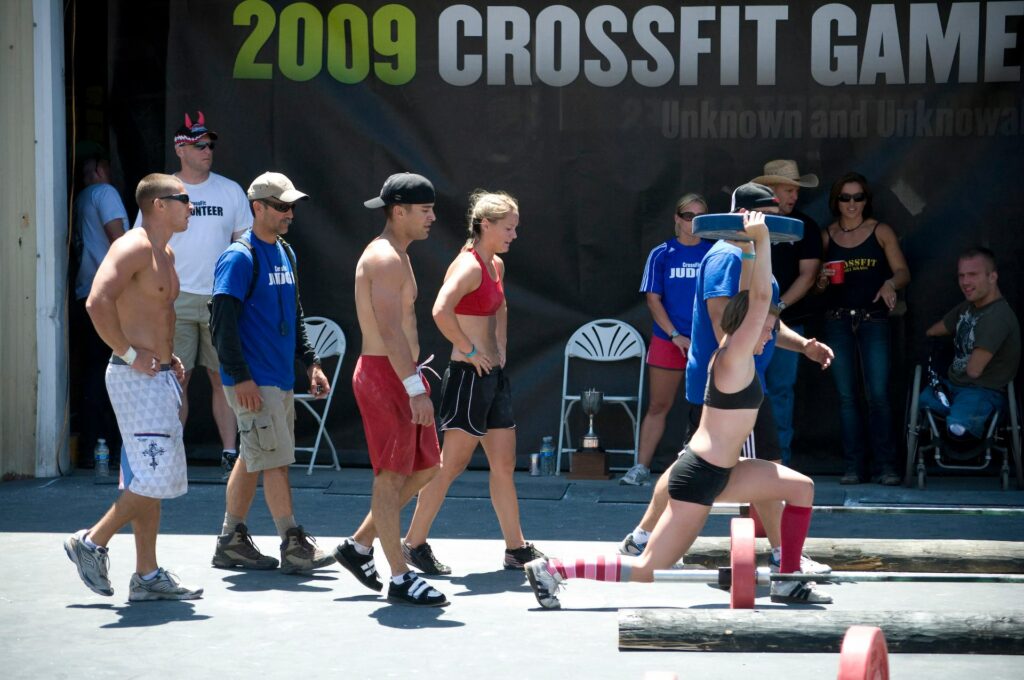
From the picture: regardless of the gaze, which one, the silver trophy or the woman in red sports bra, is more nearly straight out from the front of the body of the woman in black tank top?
the woman in red sports bra

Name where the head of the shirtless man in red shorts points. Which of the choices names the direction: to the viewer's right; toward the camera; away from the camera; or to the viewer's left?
to the viewer's right

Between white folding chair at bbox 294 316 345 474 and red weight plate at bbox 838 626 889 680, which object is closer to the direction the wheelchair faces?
the red weight plate

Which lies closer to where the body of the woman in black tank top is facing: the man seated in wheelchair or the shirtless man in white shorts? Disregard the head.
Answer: the shirtless man in white shorts

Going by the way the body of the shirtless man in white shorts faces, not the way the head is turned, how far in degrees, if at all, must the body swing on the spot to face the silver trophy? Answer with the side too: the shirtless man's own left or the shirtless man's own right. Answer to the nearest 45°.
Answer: approximately 45° to the shirtless man's own left

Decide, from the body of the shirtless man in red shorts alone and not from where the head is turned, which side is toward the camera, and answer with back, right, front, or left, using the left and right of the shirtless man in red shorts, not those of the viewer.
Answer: right

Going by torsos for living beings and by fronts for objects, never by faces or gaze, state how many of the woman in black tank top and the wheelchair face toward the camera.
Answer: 2

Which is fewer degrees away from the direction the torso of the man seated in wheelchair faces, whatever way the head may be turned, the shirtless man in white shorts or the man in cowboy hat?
the shirtless man in white shorts

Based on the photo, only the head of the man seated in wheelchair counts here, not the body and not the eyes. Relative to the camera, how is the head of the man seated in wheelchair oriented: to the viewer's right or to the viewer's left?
to the viewer's left

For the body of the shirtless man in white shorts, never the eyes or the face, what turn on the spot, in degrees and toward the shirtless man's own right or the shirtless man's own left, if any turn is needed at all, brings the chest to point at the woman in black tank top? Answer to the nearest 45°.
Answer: approximately 45° to the shirtless man's own left

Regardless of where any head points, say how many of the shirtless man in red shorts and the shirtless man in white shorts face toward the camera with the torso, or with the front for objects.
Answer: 0
